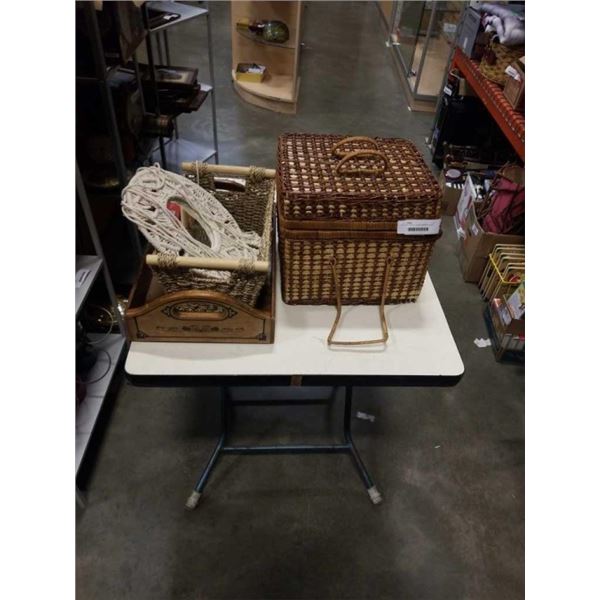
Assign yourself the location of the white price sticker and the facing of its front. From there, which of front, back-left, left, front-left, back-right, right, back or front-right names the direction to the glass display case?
back

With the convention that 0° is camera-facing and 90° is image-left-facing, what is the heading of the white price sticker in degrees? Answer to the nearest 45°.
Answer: approximately 0°

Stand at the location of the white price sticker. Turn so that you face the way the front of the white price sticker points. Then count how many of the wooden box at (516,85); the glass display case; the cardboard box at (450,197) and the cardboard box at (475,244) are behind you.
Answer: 4

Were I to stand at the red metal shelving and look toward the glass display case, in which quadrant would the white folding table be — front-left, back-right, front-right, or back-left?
back-left

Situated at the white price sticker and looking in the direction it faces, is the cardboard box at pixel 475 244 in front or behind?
behind

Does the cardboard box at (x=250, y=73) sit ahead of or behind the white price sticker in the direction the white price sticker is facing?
behind

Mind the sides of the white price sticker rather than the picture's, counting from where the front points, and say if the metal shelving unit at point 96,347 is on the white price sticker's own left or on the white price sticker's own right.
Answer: on the white price sticker's own right

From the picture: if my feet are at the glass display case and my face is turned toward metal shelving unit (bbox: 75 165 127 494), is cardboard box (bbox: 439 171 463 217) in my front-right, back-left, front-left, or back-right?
front-left

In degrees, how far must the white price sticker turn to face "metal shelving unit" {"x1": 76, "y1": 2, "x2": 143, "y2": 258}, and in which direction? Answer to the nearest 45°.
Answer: approximately 135° to its right

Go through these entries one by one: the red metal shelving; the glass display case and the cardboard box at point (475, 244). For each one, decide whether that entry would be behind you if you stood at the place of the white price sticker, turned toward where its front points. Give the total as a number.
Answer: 3
